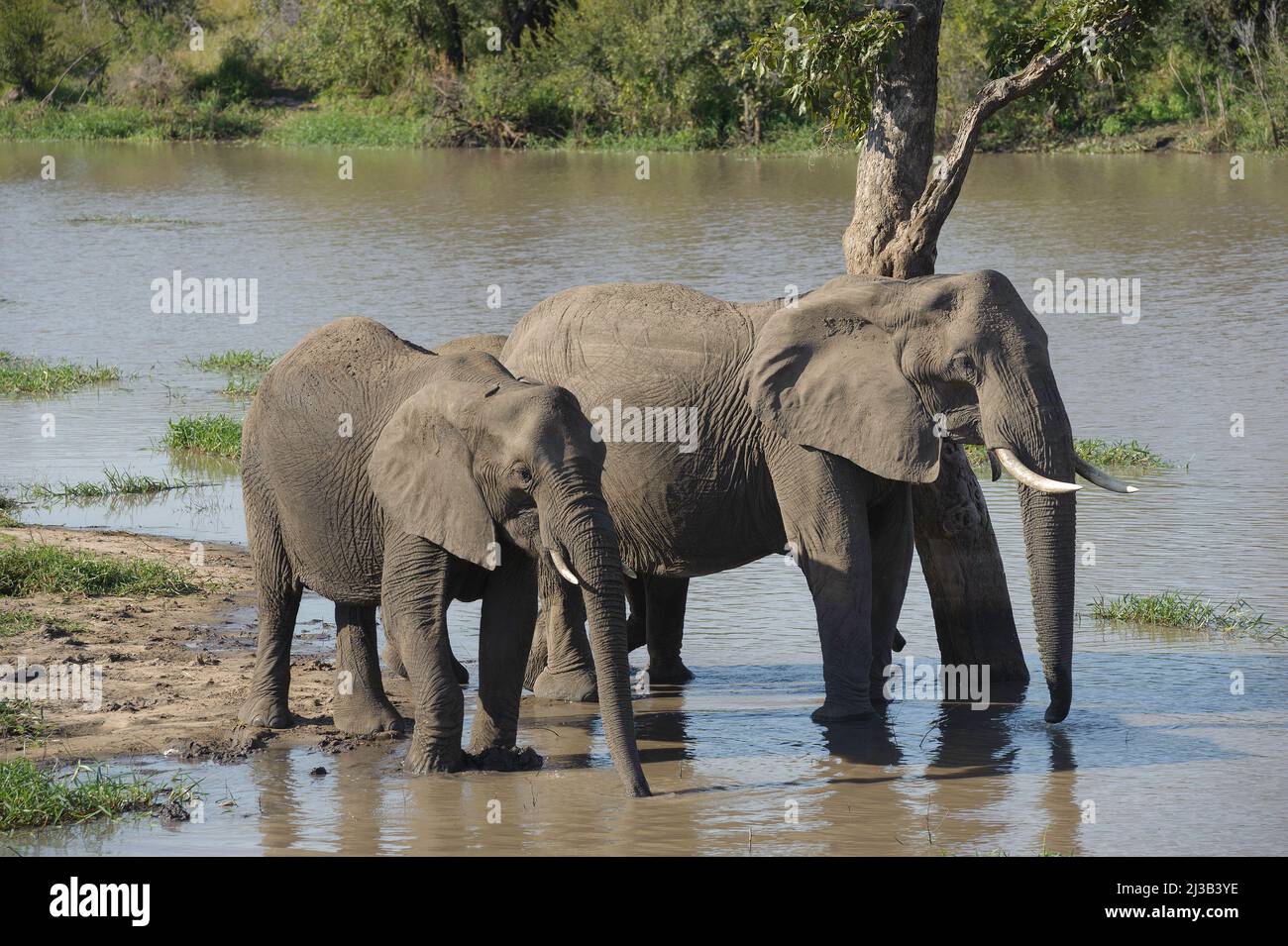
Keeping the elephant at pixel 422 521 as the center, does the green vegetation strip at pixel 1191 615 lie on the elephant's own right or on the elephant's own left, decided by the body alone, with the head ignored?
on the elephant's own left

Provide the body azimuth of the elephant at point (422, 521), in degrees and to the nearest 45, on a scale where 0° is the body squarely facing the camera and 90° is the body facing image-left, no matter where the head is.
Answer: approximately 315°

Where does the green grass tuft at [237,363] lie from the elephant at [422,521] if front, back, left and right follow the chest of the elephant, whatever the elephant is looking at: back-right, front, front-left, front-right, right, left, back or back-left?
back-left

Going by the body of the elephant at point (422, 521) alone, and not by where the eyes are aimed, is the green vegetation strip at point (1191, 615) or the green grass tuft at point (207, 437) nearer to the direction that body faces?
the green vegetation strip

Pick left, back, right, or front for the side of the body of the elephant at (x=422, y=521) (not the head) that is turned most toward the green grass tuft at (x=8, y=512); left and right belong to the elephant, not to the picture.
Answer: back

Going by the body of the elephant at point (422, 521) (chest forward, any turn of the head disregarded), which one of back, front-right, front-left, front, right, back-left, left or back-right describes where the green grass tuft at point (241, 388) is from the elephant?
back-left

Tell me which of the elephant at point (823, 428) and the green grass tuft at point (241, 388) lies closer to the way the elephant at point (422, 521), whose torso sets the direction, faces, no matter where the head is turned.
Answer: the elephant
